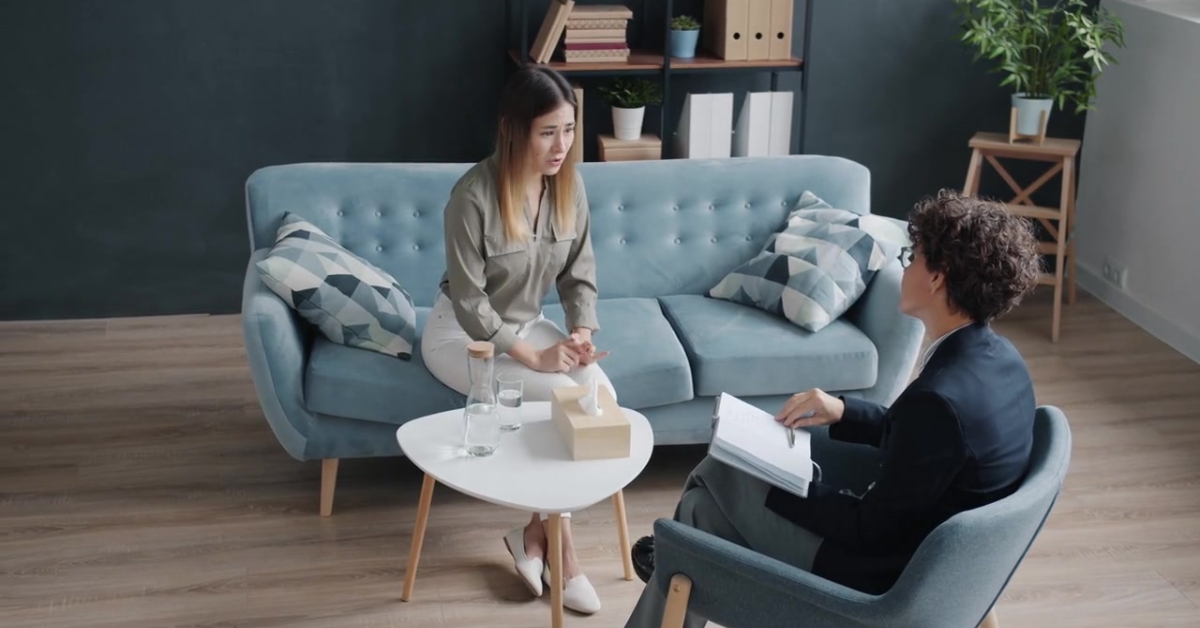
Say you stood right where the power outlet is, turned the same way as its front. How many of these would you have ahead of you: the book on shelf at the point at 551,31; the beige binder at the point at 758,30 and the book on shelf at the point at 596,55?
3

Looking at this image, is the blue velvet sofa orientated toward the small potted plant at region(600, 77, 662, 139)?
no

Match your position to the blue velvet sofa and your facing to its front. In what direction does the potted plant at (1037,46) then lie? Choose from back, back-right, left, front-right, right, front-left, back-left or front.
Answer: back-left

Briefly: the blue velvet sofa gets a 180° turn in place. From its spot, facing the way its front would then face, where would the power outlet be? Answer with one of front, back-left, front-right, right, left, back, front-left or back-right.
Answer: front-right

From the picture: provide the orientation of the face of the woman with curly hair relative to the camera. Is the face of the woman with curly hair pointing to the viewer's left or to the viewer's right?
to the viewer's left

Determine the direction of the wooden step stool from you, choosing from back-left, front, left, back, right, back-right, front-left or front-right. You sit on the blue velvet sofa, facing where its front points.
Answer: back-left

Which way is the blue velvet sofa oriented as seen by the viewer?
toward the camera

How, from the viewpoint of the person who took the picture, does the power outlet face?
facing the viewer and to the left of the viewer

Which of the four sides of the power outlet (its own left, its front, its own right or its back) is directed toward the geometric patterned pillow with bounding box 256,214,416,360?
front
